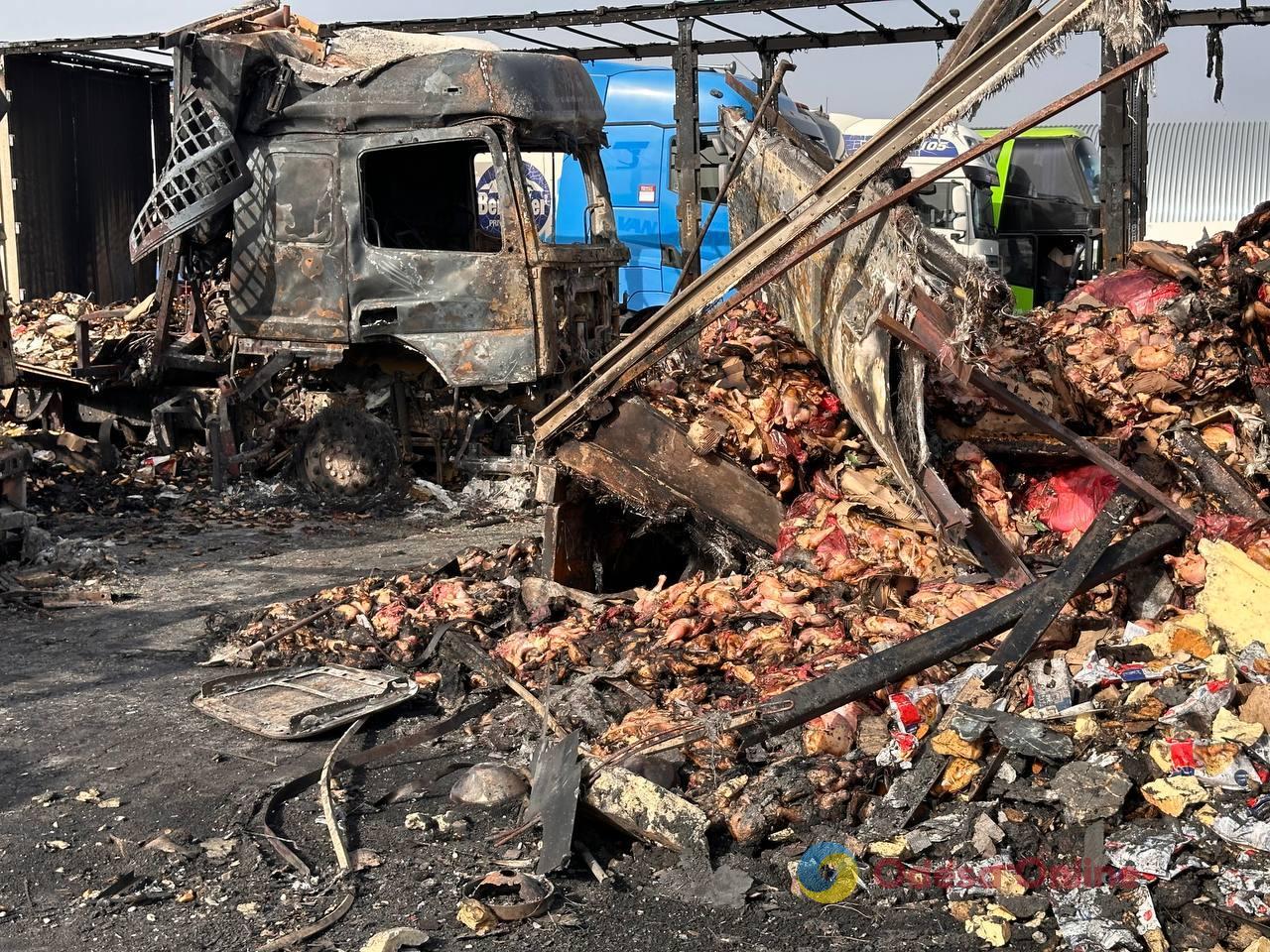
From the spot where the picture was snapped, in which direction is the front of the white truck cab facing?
facing to the right of the viewer

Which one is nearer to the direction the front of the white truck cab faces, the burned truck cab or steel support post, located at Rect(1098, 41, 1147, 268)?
the steel support post

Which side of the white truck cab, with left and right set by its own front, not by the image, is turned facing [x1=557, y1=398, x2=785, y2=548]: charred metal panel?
right

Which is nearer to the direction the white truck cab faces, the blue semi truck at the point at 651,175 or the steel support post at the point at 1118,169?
the steel support post

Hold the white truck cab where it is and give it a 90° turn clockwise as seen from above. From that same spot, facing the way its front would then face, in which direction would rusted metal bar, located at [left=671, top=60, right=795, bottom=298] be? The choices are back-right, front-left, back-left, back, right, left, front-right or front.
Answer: front

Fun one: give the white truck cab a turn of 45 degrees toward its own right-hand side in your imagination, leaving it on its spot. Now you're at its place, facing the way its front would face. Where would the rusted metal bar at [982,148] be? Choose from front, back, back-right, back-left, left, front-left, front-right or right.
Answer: front-right
